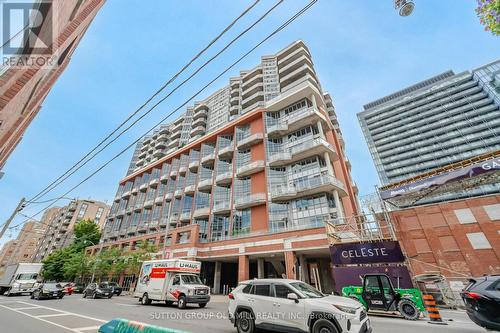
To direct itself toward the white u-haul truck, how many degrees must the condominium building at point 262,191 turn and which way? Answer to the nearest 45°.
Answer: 0° — it already faces it

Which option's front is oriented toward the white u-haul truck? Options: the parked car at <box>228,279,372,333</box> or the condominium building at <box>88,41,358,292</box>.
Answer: the condominium building

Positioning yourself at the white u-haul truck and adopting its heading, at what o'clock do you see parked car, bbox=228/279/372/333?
The parked car is roughly at 1 o'clock from the white u-haul truck.

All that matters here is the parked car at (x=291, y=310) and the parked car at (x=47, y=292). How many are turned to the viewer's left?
0

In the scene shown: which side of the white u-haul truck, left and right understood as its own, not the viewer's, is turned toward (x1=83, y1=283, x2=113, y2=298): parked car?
back

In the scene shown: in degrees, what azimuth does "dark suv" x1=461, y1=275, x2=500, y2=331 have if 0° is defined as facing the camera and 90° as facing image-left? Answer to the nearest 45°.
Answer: approximately 225°

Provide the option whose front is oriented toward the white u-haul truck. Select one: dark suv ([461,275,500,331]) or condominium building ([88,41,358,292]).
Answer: the condominium building

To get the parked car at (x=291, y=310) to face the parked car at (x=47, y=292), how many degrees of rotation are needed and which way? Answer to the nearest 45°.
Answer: approximately 180°

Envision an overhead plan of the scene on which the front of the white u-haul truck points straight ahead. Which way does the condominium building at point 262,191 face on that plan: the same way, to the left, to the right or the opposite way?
to the right
